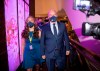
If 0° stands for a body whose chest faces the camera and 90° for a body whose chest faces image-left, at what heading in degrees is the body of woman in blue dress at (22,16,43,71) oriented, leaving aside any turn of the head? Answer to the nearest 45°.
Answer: approximately 0°

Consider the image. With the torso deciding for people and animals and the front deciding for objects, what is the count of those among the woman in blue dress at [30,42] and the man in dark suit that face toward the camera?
2

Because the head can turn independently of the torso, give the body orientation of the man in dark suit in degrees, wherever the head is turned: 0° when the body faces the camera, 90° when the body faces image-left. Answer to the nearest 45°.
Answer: approximately 0°

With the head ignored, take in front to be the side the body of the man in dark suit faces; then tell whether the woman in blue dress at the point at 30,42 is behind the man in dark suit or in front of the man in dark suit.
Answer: behind

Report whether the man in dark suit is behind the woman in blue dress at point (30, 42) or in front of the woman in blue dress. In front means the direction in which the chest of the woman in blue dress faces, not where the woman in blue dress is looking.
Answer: in front
